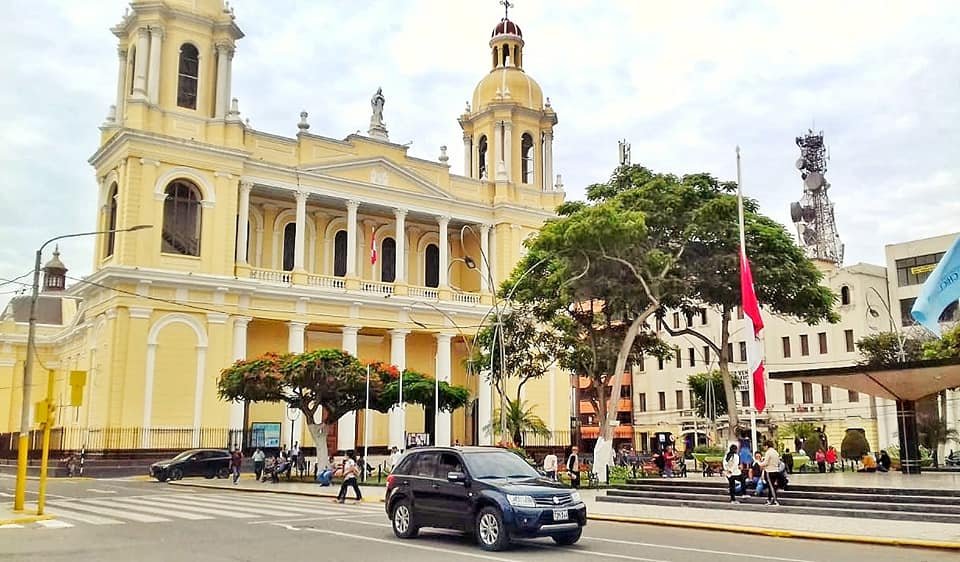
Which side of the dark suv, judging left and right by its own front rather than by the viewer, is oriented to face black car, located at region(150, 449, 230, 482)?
back

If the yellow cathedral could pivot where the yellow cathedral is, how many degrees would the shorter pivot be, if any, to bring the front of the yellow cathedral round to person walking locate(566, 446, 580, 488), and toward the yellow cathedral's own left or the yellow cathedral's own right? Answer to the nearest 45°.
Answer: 0° — it already faces them

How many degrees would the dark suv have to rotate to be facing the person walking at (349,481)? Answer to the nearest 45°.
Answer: approximately 135° to its left

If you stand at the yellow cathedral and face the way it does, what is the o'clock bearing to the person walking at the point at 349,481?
The person walking is roughly at 1 o'clock from the yellow cathedral.

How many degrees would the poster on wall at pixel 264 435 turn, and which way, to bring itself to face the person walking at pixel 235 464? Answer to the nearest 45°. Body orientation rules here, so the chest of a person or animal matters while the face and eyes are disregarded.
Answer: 0° — it already faces them

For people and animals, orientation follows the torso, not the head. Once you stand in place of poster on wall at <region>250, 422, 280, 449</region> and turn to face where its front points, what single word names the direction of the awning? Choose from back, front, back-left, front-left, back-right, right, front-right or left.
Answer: front-left

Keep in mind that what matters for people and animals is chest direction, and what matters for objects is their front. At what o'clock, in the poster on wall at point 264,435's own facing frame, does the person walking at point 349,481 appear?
The person walking is roughly at 12 o'clock from the poster on wall.

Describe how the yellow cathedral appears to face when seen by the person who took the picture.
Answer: facing the viewer and to the right of the viewer

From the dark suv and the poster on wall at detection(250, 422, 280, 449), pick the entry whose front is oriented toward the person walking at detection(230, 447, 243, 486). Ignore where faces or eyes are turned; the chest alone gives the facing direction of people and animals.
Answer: the poster on wall

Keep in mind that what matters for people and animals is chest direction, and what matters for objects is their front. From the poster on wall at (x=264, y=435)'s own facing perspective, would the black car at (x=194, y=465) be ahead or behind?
ahead

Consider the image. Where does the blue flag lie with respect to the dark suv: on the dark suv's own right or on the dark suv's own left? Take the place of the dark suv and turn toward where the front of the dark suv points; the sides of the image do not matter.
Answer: on the dark suv's own left
